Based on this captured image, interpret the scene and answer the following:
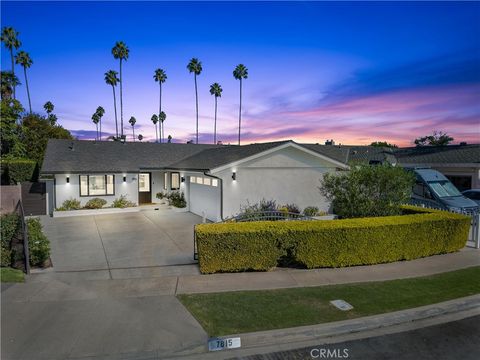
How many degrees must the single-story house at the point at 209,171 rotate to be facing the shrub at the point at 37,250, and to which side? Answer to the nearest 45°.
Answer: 0° — it already faces it

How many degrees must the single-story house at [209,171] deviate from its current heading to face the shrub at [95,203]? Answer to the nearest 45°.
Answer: approximately 90° to its right

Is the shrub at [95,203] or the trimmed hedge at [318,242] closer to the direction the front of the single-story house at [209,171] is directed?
the trimmed hedge

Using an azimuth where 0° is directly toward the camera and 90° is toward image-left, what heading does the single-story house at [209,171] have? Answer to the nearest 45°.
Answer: approximately 0°

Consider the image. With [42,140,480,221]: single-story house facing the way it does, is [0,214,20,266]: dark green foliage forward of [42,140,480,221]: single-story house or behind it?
forward

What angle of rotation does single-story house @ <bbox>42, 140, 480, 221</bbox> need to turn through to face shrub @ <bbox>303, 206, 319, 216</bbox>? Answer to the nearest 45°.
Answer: approximately 90° to its left

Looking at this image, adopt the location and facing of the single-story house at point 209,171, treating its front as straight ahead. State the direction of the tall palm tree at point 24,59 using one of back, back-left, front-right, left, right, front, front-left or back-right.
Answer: back-right

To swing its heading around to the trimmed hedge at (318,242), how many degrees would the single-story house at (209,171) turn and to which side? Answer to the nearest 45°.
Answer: approximately 45° to its left

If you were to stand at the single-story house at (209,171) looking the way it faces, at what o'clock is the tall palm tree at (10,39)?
The tall palm tree is roughly at 4 o'clock from the single-story house.

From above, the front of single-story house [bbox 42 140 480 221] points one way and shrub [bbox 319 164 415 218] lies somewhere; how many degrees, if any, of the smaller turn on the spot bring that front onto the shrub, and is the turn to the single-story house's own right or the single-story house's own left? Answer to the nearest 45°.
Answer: approximately 45° to the single-story house's own left

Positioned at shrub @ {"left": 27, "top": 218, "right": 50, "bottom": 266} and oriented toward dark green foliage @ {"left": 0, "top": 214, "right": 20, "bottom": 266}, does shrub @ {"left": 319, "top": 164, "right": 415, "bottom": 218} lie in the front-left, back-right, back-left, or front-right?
back-right
